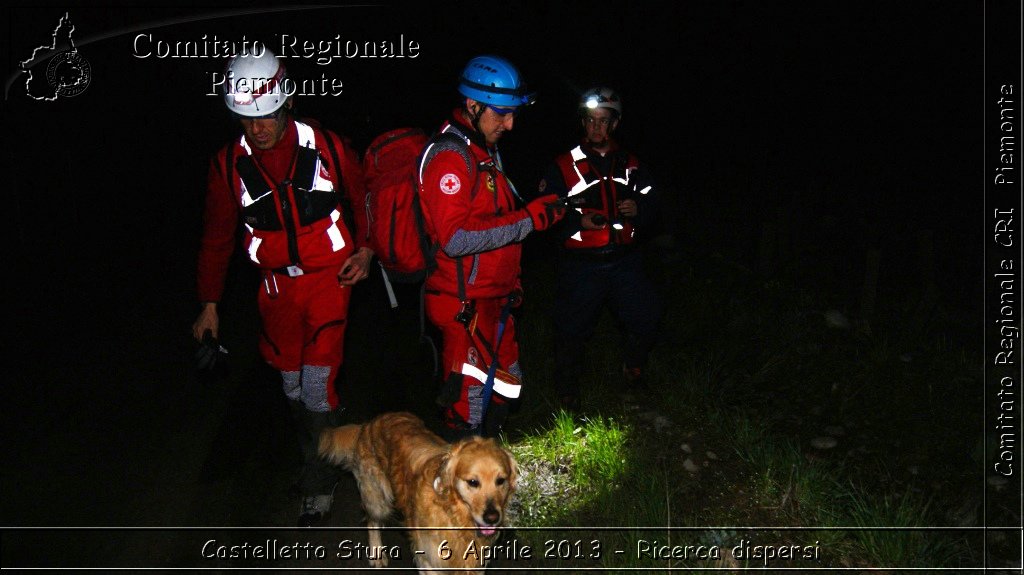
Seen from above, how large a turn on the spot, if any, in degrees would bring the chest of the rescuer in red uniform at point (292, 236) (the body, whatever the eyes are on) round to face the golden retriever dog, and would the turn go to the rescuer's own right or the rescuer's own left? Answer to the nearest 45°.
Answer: approximately 45° to the rescuer's own left

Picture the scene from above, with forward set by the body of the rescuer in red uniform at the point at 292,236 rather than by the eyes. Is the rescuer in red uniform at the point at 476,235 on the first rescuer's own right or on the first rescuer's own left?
on the first rescuer's own left

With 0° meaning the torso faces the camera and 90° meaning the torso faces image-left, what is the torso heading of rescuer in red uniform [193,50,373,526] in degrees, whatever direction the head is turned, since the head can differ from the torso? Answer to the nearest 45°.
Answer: approximately 0°

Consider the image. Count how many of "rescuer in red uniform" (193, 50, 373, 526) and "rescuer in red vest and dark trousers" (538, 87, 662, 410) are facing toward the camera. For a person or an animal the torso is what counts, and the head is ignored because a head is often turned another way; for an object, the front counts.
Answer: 2

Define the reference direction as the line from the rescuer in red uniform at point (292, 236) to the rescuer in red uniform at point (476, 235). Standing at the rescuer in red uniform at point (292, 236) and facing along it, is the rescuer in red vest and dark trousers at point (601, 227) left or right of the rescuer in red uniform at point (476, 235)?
left

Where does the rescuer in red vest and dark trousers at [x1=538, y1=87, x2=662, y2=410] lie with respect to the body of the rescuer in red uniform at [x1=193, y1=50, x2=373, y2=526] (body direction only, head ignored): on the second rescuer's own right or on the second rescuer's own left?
on the second rescuer's own left

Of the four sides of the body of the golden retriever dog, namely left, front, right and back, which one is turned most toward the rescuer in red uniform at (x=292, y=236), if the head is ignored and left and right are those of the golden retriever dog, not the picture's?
back

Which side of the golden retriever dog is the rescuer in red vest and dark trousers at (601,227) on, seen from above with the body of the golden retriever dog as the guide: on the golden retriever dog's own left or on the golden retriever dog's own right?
on the golden retriever dog's own left
